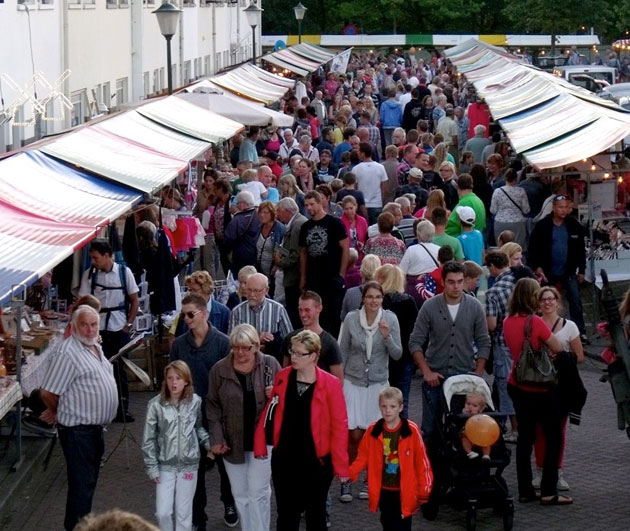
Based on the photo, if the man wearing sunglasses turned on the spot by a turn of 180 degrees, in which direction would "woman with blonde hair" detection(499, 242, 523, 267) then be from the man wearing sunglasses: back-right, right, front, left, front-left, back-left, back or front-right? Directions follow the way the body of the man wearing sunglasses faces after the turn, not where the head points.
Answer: front

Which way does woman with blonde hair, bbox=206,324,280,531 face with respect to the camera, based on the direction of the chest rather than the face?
toward the camera

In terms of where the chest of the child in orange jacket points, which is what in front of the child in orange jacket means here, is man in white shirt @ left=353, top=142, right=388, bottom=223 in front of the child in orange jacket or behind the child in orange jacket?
behind

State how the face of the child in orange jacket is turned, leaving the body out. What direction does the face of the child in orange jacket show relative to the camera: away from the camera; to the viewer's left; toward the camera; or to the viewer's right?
toward the camera

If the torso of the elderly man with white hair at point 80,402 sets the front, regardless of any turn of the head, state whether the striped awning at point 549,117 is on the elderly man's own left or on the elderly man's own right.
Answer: on the elderly man's own left

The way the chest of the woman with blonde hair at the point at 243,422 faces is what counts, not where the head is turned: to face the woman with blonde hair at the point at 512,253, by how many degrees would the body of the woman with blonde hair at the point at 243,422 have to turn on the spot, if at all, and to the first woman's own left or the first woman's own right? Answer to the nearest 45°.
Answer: approximately 135° to the first woman's own left

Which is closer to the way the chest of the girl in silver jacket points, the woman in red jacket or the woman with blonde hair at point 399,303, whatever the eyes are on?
the woman in red jacket

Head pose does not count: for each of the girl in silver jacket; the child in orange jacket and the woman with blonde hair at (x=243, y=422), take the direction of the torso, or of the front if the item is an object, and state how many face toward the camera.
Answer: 3

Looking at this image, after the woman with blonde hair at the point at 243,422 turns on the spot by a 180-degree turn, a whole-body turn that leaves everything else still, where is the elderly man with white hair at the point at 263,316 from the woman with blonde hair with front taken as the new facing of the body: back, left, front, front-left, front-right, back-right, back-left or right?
front

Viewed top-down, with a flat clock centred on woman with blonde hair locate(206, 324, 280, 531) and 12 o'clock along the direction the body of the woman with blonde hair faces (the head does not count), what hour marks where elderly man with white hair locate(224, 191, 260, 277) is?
The elderly man with white hair is roughly at 6 o'clock from the woman with blonde hair.

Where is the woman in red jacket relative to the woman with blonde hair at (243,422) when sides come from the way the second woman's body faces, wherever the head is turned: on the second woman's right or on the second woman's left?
on the second woman's left

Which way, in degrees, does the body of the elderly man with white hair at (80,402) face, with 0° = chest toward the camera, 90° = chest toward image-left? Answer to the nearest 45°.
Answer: approximately 315°

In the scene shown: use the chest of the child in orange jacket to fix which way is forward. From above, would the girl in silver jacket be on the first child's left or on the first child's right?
on the first child's right

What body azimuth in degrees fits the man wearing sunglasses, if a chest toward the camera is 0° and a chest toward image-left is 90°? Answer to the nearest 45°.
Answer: approximately 45°

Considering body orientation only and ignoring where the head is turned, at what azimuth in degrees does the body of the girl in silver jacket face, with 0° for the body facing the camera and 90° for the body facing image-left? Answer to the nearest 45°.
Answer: approximately 0°
